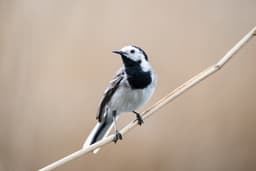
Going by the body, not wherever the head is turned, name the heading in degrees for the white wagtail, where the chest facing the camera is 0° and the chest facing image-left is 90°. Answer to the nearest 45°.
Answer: approximately 315°
